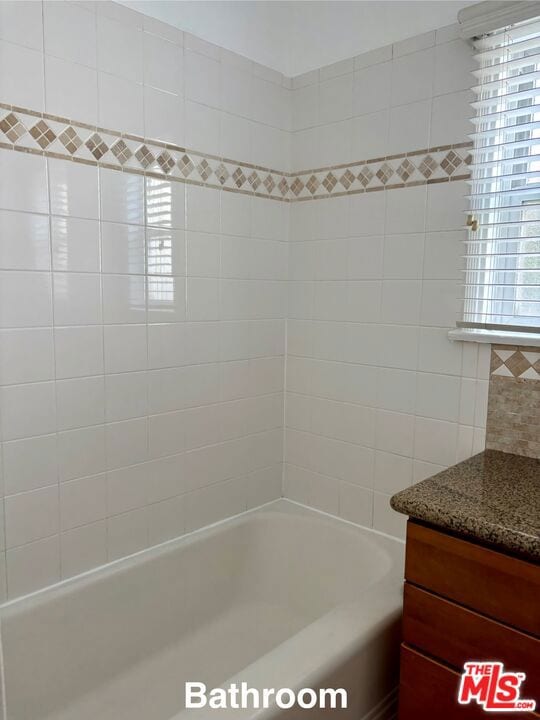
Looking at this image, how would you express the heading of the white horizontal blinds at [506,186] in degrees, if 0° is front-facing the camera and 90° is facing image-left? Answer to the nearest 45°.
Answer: approximately 45°

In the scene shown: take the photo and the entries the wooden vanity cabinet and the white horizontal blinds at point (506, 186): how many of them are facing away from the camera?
0

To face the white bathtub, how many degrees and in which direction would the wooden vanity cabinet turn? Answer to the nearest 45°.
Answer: approximately 45° to its right

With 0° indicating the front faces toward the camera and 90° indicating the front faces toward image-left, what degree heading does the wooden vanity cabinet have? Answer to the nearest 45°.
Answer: approximately 45°
